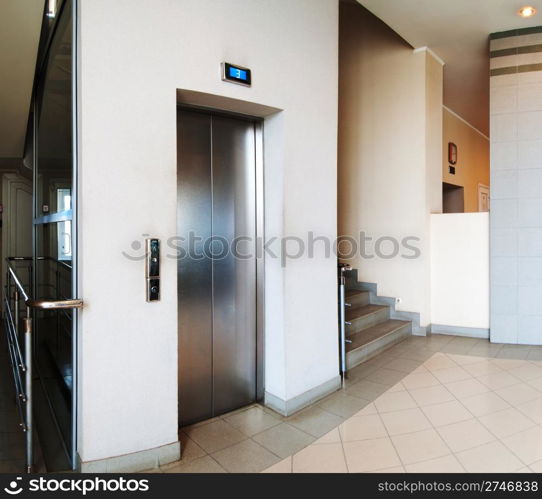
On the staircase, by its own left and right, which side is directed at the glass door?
right

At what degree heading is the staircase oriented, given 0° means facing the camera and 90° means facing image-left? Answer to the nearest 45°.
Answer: approximately 315°

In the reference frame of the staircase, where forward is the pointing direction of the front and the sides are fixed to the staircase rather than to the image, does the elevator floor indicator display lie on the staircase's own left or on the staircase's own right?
on the staircase's own right
